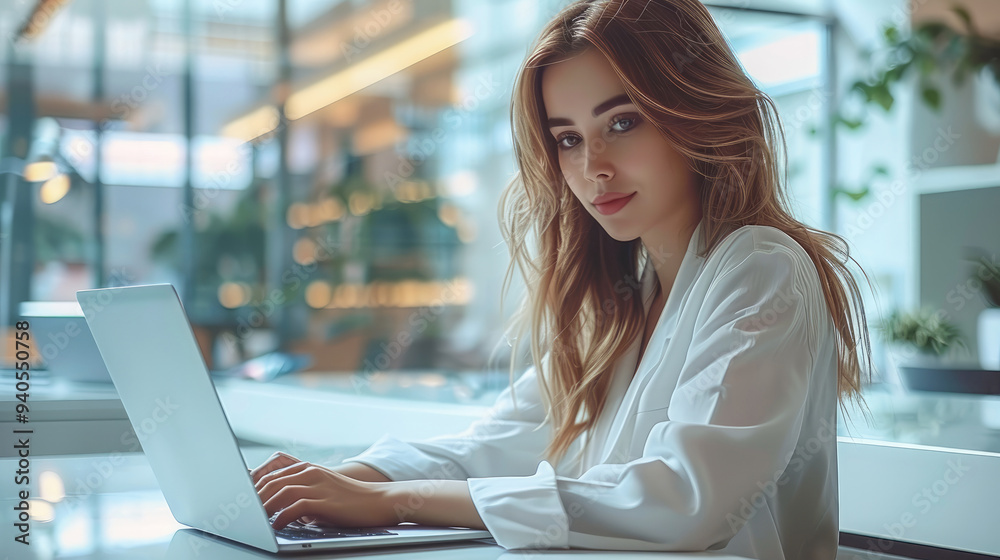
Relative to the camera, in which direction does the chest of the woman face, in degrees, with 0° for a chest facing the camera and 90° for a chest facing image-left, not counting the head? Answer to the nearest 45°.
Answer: approximately 45°

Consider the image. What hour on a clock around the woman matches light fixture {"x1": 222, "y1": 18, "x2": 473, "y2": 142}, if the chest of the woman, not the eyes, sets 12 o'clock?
The light fixture is roughly at 4 o'clock from the woman.

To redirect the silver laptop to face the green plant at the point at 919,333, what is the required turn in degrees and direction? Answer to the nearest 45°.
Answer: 0° — it already faces it

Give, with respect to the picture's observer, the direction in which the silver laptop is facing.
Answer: facing away from the viewer and to the right of the viewer

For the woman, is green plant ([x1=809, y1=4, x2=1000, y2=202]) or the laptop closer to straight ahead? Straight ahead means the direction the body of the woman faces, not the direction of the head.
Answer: the laptop

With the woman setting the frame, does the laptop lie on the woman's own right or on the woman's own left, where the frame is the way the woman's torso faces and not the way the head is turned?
on the woman's own right

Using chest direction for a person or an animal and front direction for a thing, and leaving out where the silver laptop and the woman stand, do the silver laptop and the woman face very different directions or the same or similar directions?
very different directions

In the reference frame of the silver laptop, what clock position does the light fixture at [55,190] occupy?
The light fixture is roughly at 10 o'clock from the silver laptop.

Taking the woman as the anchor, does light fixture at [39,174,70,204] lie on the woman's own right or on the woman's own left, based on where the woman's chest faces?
on the woman's own right

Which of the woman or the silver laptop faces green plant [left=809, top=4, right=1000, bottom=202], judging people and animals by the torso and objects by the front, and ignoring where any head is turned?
the silver laptop

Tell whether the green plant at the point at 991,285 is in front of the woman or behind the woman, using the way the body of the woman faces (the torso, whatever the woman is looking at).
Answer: behind

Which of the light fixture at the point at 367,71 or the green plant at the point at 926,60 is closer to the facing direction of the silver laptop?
the green plant
